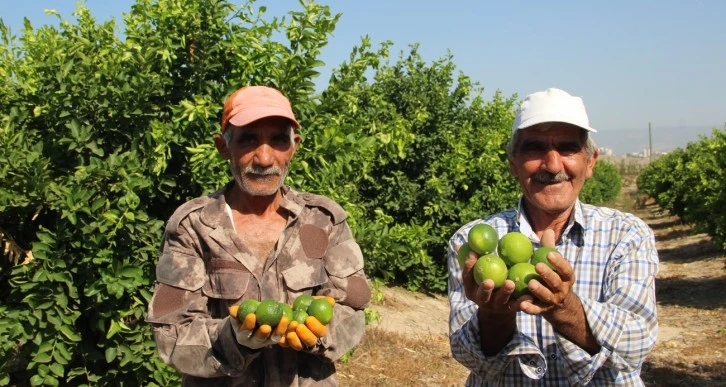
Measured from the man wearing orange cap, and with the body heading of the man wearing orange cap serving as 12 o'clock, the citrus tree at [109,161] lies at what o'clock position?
The citrus tree is roughly at 5 o'clock from the man wearing orange cap.

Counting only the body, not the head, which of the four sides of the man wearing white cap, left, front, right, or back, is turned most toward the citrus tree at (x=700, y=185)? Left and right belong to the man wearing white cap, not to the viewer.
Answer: back

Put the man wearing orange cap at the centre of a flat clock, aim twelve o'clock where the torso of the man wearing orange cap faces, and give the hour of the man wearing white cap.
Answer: The man wearing white cap is roughly at 10 o'clock from the man wearing orange cap.

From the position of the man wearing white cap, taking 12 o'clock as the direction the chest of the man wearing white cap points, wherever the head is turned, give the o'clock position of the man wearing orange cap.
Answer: The man wearing orange cap is roughly at 3 o'clock from the man wearing white cap.

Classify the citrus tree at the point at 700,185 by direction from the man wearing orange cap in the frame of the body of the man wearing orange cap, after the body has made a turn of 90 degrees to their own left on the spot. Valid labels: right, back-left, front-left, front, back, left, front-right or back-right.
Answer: front-left

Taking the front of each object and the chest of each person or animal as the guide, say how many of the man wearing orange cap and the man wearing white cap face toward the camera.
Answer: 2

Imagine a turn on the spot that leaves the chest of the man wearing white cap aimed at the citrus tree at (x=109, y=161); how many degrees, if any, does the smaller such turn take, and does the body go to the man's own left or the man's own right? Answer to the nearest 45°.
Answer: approximately 135° to the man's own right

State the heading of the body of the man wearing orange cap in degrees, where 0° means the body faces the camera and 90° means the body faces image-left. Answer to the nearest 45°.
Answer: approximately 0°

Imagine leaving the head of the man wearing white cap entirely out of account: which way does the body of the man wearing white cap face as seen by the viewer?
toward the camera
